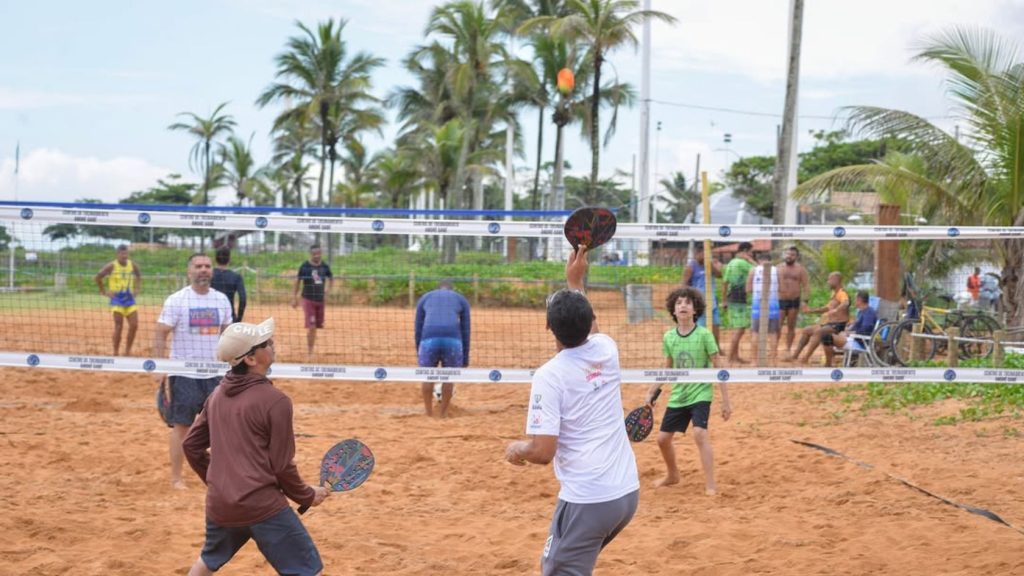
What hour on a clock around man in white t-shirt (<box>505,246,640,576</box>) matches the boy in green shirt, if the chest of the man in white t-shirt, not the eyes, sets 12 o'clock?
The boy in green shirt is roughly at 2 o'clock from the man in white t-shirt.

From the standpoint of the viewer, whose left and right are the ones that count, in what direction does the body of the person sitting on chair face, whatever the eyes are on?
facing to the left of the viewer

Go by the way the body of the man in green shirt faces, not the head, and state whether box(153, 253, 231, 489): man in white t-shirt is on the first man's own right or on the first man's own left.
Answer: on the first man's own right

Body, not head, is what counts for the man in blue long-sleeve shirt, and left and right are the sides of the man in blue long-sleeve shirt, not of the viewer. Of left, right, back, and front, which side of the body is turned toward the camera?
back

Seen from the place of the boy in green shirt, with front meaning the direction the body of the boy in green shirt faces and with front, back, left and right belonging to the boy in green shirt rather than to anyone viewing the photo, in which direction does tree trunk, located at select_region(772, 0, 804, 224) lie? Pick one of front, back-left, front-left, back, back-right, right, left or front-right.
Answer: back

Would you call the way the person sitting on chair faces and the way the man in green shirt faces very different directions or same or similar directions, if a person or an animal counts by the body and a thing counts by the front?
very different directions
